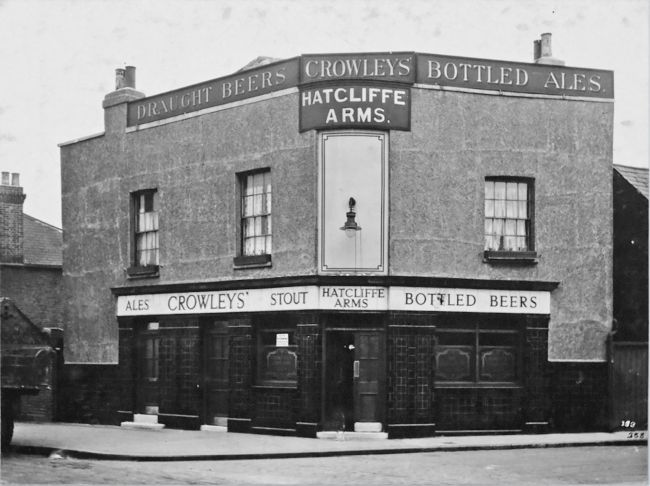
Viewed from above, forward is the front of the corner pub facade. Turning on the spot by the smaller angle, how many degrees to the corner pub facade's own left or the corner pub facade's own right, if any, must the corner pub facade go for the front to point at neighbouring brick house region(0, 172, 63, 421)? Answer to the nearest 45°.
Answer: approximately 135° to the corner pub facade's own right

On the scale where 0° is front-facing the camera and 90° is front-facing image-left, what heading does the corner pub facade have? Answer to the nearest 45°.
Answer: approximately 0°

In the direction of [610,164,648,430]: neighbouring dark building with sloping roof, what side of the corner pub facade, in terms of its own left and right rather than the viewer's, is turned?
left
